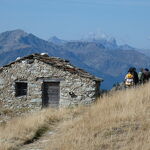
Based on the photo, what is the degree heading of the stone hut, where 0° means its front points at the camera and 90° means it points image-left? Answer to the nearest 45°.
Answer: approximately 0°
